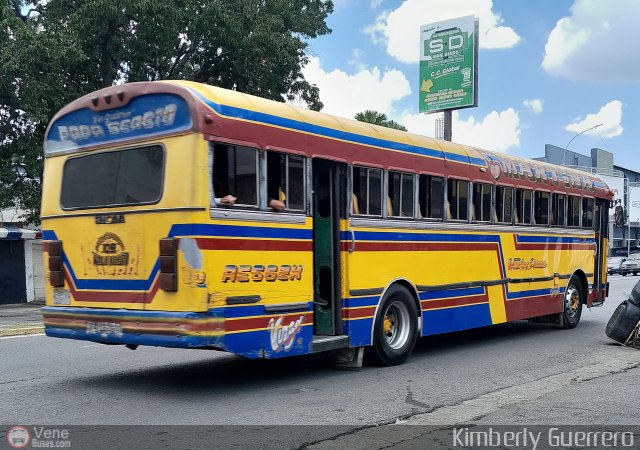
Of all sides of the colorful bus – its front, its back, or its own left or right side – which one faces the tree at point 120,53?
left

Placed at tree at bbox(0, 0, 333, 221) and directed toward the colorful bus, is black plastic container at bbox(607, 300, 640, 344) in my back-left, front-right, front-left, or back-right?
front-left

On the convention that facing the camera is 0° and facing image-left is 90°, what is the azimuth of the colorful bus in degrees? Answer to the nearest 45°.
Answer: approximately 225°

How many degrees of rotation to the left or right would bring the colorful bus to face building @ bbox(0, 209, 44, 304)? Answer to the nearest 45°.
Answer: approximately 90° to its left

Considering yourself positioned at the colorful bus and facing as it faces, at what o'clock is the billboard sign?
The billboard sign is roughly at 11 o'clock from the colorful bus.

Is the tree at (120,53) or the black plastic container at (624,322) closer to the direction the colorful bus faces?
the black plastic container

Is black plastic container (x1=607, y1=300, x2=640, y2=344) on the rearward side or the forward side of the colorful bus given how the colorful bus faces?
on the forward side
